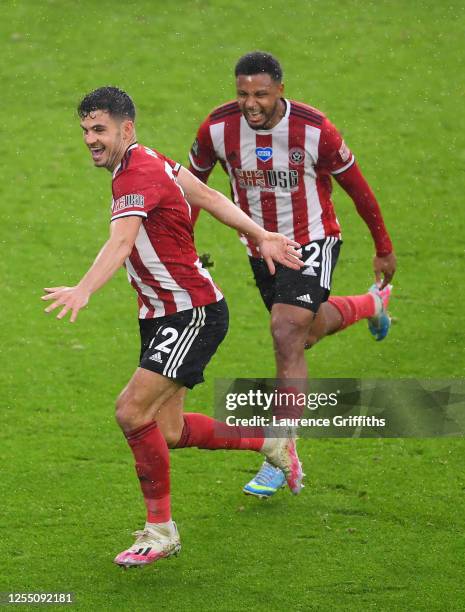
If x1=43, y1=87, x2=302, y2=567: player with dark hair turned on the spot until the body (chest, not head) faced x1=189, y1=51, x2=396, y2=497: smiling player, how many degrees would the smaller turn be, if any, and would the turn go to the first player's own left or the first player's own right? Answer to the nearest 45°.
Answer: approximately 135° to the first player's own right

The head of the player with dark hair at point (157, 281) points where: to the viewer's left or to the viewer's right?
to the viewer's left

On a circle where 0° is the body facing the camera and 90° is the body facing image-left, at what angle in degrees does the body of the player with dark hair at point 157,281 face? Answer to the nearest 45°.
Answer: approximately 90°
